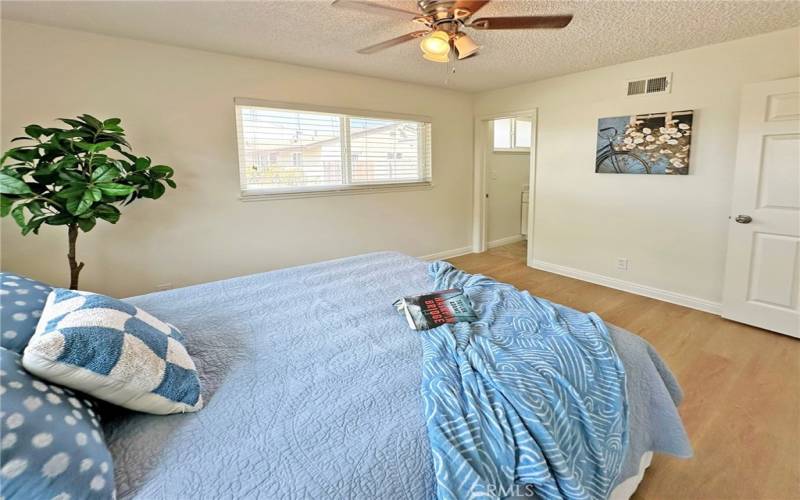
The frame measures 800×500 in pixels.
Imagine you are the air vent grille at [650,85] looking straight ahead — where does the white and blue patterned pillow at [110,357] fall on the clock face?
The white and blue patterned pillow is roughly at 11 o'clock from the air vent grille.

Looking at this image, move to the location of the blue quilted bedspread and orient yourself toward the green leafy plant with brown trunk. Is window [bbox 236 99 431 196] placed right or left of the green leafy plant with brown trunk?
right

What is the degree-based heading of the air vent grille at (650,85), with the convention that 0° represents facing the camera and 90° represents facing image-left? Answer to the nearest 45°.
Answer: approximately 45°

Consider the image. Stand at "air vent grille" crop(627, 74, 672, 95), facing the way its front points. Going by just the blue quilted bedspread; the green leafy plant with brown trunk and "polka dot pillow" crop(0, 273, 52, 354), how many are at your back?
0

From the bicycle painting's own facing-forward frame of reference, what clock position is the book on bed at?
The book on bed is roughly at 11 o'clock from the bicycle painting.

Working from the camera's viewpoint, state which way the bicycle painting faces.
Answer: facing the viewer and to the left of the viewer

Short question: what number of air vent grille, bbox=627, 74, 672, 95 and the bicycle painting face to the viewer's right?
0

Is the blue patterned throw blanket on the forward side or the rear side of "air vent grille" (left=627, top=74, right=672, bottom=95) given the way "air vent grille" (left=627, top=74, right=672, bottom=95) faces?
on the forward side

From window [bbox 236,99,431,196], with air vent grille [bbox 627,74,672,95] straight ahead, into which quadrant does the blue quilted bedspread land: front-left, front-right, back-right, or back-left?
front-right

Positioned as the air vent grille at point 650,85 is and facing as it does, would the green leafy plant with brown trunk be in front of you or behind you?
in front

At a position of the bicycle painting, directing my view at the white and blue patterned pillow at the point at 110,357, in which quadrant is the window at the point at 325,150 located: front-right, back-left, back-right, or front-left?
front-right

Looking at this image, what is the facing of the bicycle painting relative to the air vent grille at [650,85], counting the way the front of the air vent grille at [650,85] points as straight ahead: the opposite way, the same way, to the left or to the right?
the same way

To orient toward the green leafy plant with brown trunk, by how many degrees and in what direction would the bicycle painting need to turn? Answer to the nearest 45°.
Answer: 0° — it already faces it

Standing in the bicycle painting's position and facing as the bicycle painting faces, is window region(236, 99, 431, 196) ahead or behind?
ahead

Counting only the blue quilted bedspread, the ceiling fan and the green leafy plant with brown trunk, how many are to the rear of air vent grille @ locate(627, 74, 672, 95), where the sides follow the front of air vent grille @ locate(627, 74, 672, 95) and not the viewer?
0
